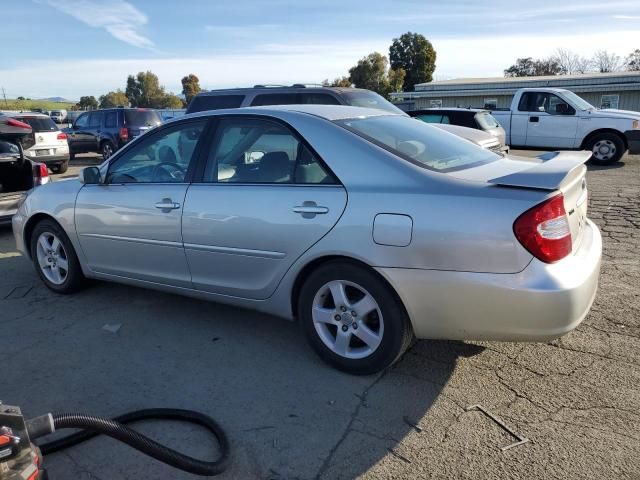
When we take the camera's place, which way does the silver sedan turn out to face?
facing away from the viewer and to the left of the viewer

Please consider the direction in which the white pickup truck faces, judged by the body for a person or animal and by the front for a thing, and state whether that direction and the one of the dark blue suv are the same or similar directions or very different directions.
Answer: very different directions

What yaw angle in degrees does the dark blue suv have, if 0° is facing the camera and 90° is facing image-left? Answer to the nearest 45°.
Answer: approximately 135°

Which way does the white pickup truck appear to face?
to the viewer's right

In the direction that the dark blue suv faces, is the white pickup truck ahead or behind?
behind

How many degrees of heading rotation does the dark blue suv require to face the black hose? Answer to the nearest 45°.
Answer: approximately 135° to its left

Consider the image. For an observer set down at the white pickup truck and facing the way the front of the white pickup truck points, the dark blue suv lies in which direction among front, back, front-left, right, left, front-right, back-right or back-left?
back

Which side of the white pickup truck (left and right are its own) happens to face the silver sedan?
right

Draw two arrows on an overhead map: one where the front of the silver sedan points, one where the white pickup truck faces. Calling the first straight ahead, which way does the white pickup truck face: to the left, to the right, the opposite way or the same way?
the opposite way

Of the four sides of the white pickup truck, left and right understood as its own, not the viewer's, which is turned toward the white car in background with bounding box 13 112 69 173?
back

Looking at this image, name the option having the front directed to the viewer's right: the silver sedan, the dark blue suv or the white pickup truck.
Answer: the white pickup truck
